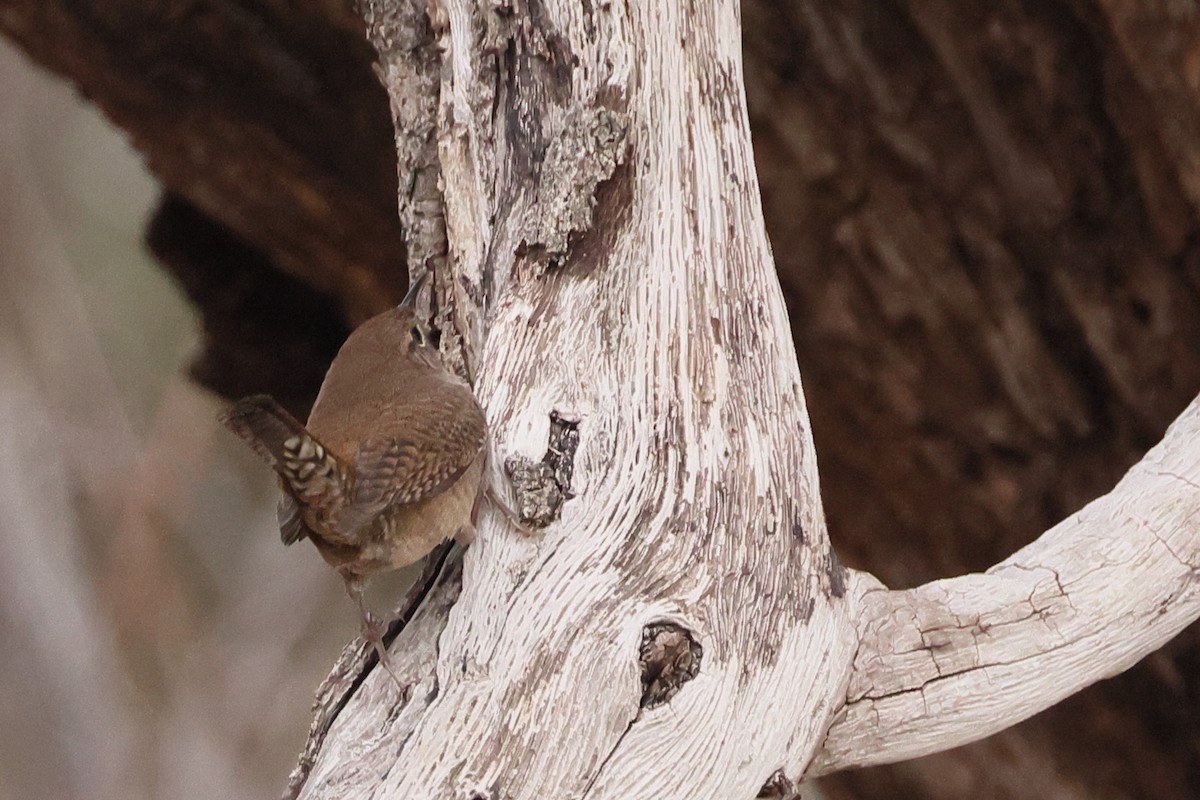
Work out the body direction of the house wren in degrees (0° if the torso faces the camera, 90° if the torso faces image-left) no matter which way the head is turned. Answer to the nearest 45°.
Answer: approximately 225°
